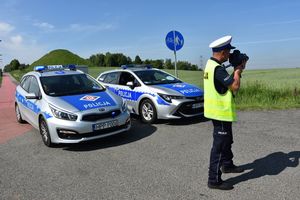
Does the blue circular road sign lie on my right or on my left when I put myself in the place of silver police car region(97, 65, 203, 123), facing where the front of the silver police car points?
on my left

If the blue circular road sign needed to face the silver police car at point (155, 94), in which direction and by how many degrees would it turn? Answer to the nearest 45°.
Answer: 0° — it already faces it

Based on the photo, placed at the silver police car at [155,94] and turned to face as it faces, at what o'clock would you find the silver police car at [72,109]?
the silver police car at [72,109] is roughly at 3 o'clock from the silver police car at [155,94].

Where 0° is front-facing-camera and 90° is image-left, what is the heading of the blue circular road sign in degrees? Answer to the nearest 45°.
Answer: approximately 0°

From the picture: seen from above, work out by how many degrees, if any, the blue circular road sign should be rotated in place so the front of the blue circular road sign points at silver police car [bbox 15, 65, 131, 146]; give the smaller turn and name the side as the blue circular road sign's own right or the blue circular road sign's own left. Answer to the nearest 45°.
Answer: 0° — it already faces it

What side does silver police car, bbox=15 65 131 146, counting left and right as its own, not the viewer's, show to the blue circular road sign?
left

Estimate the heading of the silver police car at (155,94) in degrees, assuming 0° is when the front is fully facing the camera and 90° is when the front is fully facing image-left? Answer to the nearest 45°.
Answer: approximately 315°

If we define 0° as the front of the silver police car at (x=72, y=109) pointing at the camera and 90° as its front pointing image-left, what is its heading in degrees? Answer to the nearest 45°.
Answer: approximately 315°

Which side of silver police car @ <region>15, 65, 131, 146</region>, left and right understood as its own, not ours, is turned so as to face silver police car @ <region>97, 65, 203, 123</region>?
left

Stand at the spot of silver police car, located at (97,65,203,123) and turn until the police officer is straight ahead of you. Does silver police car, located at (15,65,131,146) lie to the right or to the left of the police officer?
right

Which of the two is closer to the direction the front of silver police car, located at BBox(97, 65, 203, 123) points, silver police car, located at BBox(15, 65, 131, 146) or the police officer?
the police officer
